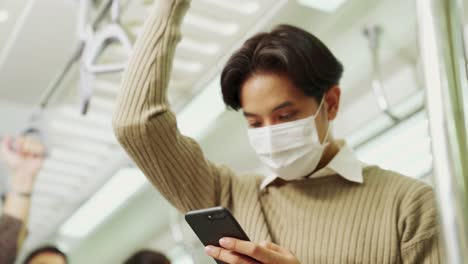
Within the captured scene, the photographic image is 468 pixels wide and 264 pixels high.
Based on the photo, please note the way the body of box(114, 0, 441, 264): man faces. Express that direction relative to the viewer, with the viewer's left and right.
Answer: facing the viewer and to the left of the viewer

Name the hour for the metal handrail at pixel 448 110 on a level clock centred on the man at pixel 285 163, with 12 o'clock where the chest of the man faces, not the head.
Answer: The metal handrail is roughly at 10 o'clock from the man.

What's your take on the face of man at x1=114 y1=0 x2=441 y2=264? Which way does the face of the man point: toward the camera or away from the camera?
toward the camera

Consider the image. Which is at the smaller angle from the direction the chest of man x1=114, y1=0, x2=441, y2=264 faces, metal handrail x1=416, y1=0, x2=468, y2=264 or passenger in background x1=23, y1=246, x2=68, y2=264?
the metal handrail

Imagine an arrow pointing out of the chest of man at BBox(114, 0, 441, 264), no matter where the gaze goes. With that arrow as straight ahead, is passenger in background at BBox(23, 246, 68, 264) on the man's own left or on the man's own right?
on the man's own right
